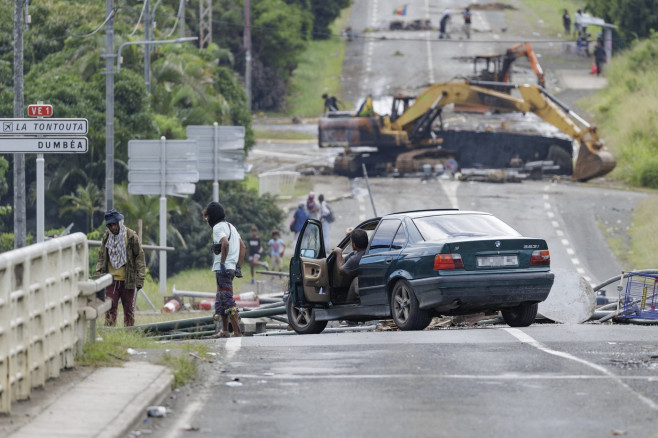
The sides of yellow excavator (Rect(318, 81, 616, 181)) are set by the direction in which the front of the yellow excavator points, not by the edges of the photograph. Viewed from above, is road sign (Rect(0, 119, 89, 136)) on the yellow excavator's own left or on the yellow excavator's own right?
on the yellow excavator's own right

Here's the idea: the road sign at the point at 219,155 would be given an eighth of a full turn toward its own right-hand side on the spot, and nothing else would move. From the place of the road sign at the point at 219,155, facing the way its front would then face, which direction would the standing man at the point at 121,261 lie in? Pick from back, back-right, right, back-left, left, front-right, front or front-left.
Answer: back-right

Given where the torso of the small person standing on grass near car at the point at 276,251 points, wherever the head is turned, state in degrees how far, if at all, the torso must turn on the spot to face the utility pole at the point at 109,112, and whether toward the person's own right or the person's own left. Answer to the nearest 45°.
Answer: approximately 45° to the person's own right

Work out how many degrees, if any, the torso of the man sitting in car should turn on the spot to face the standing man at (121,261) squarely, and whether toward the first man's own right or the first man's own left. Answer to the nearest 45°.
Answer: approximately 45° to the first man's own left

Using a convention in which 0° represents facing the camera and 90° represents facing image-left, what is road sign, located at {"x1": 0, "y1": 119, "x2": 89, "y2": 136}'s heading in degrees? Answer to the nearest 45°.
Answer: approximately 0°

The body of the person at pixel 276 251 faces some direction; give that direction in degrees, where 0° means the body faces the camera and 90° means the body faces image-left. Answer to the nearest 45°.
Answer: approximately 0°

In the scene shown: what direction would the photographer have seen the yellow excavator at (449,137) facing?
facing to the right of the viewer

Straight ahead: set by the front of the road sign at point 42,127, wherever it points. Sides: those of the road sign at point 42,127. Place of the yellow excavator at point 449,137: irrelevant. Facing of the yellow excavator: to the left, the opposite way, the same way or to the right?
to the left

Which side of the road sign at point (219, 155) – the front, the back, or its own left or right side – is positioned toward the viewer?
back

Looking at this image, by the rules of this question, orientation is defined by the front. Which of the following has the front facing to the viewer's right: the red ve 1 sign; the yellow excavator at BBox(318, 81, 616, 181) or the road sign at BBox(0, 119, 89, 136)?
the yellow excavator

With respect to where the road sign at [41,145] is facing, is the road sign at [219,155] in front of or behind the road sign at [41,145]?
behind

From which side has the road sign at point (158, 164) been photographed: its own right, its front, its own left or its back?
back

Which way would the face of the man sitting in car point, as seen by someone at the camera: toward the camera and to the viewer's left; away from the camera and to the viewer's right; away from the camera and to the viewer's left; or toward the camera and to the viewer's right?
away from the camera and to the viewer's left
